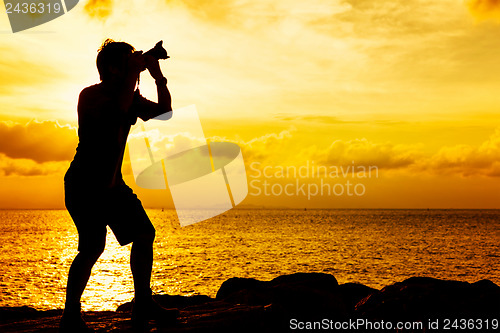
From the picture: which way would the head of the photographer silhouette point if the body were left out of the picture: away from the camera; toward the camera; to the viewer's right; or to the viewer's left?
to the viewer's right

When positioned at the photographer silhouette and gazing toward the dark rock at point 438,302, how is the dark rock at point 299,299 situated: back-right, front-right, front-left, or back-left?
front-left

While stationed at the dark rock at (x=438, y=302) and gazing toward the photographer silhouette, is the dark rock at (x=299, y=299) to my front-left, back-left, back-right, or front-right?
front-right

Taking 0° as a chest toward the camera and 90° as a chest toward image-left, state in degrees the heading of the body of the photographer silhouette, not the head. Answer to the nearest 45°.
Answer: approximately 270°

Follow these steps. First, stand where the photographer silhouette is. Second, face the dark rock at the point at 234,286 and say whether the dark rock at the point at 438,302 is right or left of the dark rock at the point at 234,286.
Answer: right

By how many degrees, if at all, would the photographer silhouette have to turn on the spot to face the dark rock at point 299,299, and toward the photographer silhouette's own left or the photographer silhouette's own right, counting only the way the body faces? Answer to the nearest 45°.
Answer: approximately 45° to the photographer silhouette's own left

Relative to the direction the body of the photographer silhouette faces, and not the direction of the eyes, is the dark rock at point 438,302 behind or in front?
in front

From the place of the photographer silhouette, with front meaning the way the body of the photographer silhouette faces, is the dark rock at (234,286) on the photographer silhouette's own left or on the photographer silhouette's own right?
on the photographer silhouette's own left
